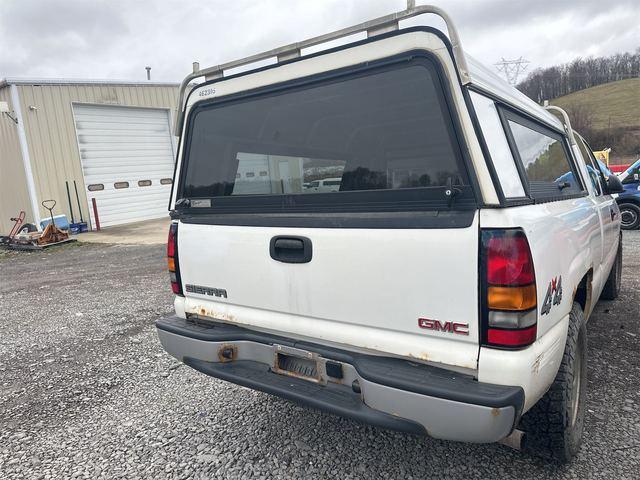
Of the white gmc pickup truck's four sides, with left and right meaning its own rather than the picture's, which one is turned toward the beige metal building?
left

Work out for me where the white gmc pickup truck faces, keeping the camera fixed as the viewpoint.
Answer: facing away from the viewer and to the right of the viewer
